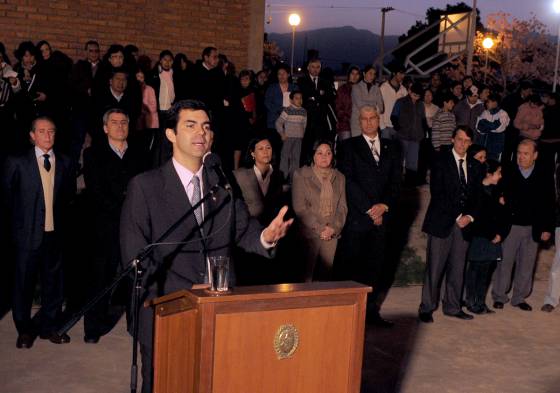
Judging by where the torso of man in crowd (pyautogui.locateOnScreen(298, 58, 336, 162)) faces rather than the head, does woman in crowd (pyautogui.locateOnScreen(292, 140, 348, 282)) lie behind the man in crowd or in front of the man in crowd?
in front

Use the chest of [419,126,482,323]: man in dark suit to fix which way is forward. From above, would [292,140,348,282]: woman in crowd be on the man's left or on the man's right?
on the man's right

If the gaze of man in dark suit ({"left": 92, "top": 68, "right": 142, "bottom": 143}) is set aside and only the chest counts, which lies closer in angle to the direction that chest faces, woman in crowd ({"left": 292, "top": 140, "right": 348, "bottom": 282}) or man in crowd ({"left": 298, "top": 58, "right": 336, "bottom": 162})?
the woman in crowd

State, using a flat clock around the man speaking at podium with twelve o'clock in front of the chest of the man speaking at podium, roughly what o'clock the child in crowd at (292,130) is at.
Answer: The child in crowd is roughly at 8 o'clock from the man speaking at podium.

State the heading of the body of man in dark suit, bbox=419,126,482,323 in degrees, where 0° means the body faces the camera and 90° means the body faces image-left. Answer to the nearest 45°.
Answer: approximately 315°

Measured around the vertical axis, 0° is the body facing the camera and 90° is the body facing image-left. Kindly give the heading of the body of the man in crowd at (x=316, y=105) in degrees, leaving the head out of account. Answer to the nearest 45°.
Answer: approximately 0°

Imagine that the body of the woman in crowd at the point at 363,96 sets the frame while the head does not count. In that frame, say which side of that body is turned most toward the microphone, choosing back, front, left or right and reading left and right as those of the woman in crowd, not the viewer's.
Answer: front

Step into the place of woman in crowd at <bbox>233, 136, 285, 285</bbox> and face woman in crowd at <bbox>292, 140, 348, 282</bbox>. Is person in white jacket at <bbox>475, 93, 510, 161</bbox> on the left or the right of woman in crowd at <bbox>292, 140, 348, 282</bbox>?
left

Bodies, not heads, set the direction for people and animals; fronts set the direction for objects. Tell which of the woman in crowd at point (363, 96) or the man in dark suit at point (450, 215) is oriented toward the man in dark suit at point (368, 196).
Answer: the woman in crowd

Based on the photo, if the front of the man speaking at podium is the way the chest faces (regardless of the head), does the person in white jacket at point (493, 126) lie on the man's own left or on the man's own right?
on the man's own left

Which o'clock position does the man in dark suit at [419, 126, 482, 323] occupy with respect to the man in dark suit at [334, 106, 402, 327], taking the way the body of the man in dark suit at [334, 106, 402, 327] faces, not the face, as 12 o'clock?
the man in dark suit at [419, 126, 482, 323] is roughly at 8 o'clock from the man in dark suit at [334, 106, 402, 327].

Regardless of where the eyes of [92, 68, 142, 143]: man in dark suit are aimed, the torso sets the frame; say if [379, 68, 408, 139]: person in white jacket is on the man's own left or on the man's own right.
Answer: on the man's own left
